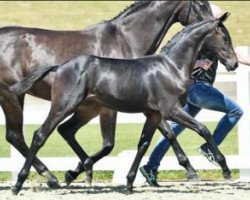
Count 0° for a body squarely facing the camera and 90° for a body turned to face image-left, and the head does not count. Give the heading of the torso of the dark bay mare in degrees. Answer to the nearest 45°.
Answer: approximately 270°

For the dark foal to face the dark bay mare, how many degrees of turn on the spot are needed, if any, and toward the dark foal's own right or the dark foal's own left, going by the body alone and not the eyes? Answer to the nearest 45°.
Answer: approximately 135° to the dark foal's own left

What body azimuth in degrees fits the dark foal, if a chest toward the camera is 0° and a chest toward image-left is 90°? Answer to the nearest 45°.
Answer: approximately 270°

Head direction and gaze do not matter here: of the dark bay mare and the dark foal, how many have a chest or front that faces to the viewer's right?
2
